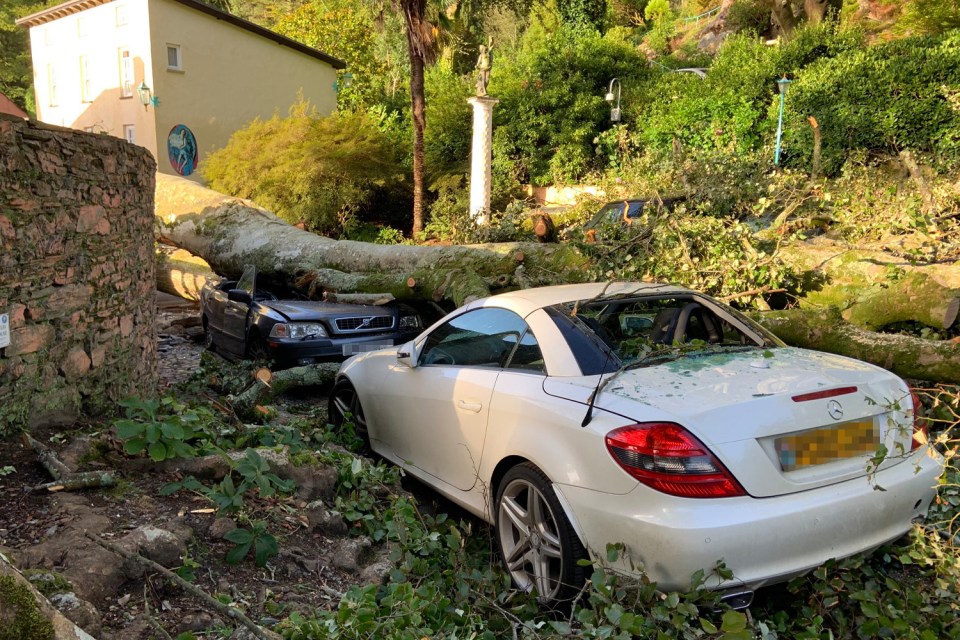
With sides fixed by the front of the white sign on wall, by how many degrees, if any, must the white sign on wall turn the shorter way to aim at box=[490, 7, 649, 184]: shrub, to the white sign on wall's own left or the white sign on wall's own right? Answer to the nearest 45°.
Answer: approximately 90° to the white sign on wall's own left

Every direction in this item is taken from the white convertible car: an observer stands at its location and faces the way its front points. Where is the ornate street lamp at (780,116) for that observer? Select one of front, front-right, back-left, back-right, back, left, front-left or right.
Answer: front-right

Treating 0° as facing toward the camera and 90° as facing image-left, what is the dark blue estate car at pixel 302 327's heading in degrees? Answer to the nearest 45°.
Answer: approximately 315°

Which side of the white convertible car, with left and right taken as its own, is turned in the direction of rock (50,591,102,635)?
left

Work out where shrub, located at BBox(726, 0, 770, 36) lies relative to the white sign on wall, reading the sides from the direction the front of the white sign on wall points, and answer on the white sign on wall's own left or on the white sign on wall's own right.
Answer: on the white sign on wall's own left

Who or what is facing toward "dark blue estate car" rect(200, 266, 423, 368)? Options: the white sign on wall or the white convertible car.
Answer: the white convertible car

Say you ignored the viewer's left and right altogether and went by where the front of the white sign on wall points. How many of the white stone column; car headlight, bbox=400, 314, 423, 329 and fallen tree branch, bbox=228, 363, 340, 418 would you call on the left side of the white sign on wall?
3

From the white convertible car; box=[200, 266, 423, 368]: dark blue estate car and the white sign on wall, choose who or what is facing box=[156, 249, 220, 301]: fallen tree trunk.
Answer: the white convertible car

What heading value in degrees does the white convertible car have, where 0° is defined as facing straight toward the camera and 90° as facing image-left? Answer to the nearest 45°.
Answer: approximately 135°

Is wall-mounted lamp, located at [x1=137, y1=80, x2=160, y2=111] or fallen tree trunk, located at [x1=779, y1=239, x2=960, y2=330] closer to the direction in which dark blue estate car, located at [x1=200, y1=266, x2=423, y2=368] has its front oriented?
the fallen tree trunk

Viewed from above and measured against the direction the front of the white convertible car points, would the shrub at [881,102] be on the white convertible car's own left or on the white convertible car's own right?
on the white convertible car's own right

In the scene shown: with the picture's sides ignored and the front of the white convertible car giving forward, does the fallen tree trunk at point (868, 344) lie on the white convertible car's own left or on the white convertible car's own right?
on the white convertible car's own right

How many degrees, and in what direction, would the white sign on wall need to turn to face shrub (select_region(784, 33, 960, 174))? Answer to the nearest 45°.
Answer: approximately 45° to its left
